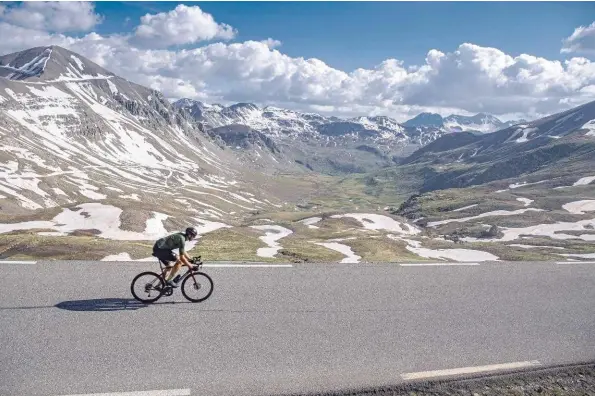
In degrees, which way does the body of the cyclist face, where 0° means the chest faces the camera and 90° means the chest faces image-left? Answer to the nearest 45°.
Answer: approximately 270°

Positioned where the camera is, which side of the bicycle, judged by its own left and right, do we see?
right
